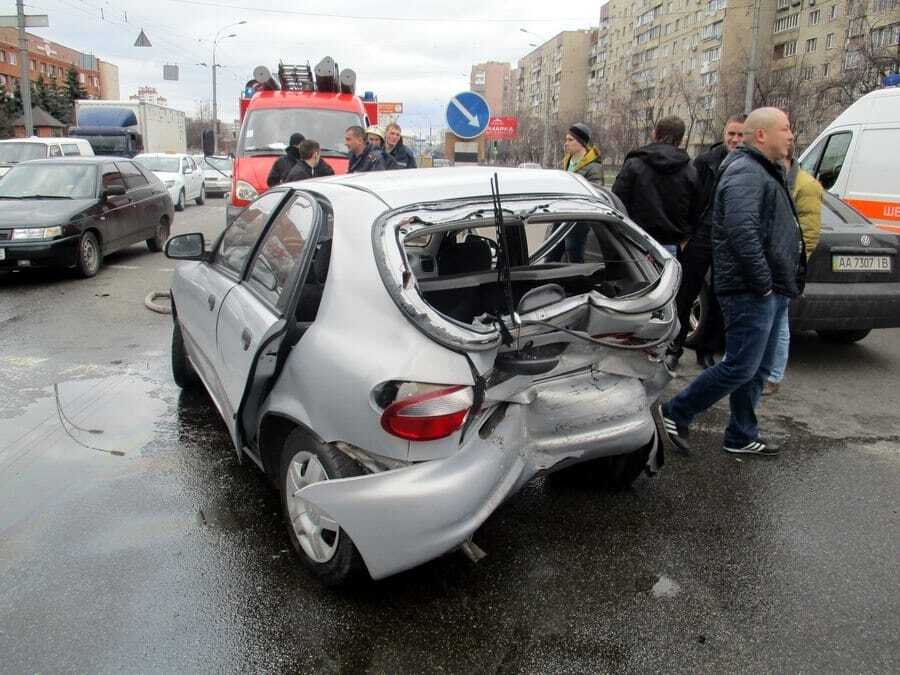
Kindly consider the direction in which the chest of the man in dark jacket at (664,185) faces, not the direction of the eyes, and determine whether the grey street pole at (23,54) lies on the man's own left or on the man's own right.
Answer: on the man's own left

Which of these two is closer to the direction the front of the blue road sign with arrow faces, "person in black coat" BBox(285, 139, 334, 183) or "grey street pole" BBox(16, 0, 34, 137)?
the person in black coat

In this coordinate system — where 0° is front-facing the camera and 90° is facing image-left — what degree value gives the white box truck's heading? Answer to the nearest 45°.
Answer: approximately 45°

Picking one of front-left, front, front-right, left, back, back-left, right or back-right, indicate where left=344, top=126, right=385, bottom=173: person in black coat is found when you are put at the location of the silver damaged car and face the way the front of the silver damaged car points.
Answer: front-right

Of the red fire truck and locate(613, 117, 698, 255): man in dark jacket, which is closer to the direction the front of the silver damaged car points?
the red fire truck

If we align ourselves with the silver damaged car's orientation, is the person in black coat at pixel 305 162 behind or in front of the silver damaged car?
in front

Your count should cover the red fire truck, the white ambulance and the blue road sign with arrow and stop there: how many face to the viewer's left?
1

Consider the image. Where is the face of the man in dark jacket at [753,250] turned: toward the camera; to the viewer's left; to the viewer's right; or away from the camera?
to the viewer's right

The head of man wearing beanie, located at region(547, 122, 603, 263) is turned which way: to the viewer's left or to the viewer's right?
to the viewer's left

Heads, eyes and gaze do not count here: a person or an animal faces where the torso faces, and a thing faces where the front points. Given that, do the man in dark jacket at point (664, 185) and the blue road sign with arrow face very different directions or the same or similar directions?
very different directions

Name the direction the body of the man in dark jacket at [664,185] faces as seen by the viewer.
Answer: away from the camera

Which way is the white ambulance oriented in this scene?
to the viewer's left
